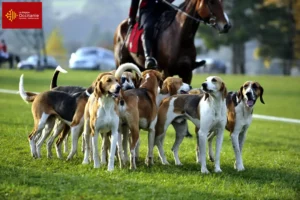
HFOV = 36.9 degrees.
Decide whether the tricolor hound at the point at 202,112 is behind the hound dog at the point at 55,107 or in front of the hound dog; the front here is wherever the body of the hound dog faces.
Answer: in front

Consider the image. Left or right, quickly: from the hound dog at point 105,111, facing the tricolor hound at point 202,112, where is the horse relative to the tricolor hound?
left

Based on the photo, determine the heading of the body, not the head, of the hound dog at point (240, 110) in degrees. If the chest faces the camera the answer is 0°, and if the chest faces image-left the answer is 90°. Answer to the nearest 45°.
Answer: approximately 315°

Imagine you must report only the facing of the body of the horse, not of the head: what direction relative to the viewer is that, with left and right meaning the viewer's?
facing the viewer and to the right of the viewer

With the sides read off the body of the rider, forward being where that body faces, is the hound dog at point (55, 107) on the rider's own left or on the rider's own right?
on the rider's own right
